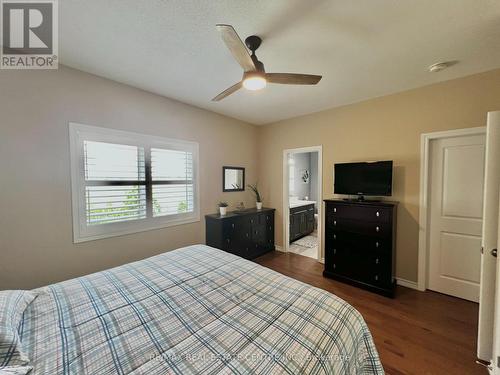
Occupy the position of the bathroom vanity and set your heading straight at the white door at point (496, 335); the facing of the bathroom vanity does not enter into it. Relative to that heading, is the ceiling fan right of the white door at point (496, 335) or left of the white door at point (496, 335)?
right

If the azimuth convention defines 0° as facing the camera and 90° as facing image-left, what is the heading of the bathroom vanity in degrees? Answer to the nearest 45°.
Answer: approximately 315°

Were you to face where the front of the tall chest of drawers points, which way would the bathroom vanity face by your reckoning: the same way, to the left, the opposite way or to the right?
to the left

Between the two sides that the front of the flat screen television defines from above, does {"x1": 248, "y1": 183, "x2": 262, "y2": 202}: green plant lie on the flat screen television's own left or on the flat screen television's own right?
on the flat screen television's own right

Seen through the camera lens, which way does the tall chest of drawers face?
facing the viewer and to the left of the viewer

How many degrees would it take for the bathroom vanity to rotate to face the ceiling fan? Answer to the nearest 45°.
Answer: approximately 45° to its right

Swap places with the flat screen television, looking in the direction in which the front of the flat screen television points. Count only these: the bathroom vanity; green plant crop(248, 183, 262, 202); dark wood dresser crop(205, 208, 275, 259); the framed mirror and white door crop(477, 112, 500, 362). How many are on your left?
1

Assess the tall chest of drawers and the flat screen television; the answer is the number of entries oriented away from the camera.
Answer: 0

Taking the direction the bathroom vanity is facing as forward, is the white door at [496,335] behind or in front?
in front

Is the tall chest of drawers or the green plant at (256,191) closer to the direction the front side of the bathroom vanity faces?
the tall chest of drawers

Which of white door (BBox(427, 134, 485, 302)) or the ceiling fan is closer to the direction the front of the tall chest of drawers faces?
the ceiling fan

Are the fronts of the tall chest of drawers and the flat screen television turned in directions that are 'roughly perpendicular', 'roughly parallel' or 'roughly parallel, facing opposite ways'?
roughly parallel

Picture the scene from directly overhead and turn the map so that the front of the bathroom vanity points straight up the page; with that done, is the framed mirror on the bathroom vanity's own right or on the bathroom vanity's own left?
on the bathroom vanity's own right

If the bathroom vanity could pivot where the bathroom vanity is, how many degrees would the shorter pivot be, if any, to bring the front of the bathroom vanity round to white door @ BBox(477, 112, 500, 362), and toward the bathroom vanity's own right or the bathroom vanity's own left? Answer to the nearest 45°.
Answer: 0° — it already faces it
